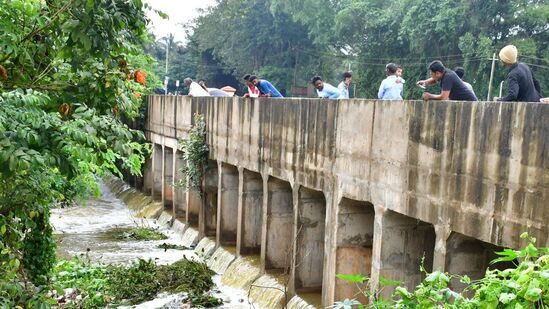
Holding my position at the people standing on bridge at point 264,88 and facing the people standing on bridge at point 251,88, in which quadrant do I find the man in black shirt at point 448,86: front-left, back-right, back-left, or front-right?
back-left

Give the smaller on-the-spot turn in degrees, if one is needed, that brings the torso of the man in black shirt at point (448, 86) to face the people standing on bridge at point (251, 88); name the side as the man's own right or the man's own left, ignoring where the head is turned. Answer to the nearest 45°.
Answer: approximately 45° to the man's own right

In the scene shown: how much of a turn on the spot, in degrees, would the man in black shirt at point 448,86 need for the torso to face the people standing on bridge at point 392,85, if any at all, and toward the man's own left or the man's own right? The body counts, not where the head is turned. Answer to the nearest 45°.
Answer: approximately 45° to the man's own right

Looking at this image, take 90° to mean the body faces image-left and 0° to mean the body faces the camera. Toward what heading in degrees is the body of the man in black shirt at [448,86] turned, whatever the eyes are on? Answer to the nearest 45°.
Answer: approximately 90°

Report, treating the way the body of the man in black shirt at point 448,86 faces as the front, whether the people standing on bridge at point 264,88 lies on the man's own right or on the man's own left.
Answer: on the man's own right

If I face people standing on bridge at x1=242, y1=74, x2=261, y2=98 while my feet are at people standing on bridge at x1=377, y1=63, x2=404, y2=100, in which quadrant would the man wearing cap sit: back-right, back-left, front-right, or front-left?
back-left

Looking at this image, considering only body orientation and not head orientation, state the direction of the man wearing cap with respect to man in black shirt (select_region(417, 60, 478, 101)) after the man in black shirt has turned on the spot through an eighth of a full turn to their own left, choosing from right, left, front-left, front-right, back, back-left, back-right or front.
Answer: left
